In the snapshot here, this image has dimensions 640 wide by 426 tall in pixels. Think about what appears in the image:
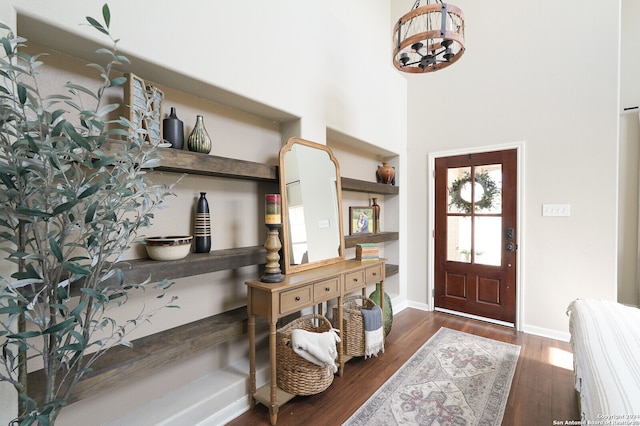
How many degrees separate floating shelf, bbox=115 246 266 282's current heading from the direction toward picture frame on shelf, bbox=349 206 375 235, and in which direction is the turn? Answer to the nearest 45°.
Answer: approximately 90° to its left

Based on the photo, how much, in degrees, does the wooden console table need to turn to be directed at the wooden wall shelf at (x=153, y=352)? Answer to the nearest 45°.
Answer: approximately 90° to its right

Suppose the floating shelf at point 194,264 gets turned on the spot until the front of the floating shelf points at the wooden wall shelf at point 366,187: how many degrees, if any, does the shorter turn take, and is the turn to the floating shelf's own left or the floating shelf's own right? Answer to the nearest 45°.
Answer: approximately 90° to the floating shelf's own left

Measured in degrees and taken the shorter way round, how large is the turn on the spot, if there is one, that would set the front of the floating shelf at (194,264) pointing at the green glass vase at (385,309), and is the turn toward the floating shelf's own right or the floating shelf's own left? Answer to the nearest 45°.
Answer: approximately 45° to the floating shelf's own left

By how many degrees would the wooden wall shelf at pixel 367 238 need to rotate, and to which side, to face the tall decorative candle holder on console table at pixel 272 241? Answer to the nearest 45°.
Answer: approximately 90° to its right

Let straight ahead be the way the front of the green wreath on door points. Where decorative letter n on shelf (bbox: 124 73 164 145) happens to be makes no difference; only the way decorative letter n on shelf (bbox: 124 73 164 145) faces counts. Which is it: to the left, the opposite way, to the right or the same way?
to the left

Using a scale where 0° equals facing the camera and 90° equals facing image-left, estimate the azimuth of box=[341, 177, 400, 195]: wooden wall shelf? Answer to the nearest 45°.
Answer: approximately 315°

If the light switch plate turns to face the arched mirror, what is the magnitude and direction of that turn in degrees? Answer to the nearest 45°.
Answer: approximately 45° to its right

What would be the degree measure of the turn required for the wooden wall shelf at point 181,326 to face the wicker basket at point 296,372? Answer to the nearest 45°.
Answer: approximately 45° to its left

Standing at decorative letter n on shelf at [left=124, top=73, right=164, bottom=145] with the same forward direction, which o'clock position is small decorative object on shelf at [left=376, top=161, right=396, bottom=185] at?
The small decorative object on shelf is roughly at 10 o'clock from the decorative letter n on shelf.

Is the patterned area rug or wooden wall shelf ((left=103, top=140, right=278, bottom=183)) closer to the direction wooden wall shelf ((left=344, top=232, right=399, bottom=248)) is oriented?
the patterned area rug

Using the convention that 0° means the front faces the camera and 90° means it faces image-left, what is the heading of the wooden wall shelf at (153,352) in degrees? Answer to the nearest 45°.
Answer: approximately 315°

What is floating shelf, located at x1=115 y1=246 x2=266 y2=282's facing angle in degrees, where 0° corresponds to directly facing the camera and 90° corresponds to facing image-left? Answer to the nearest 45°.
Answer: approximately 315°

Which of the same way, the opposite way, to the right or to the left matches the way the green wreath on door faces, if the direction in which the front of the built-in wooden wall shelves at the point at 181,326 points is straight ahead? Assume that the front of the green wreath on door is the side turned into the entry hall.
to the right

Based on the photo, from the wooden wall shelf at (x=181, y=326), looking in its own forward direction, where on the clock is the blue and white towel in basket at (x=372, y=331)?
The blue and white towel in basket is roughly at 10 o'clock from the wooden wall shelf.
